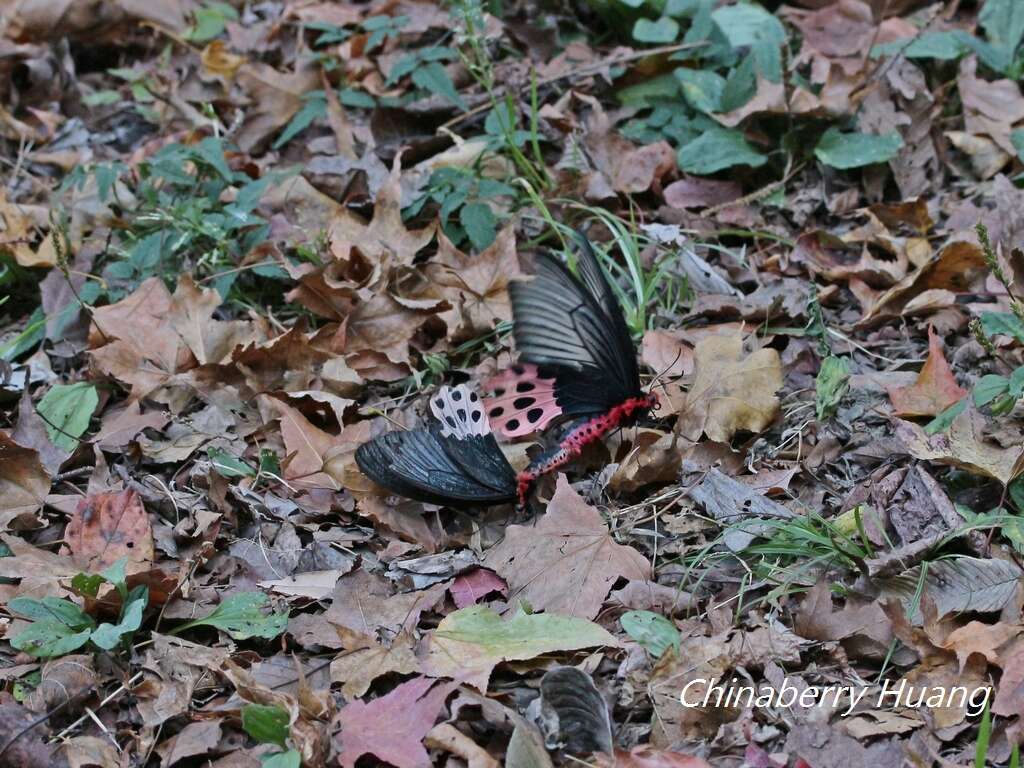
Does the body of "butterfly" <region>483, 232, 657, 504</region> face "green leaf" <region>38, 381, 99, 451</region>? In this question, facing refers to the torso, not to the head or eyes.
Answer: no

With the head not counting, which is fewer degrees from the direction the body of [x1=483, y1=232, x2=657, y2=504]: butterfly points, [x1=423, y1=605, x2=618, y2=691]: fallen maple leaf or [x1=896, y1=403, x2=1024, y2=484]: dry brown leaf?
the dry brown leaf

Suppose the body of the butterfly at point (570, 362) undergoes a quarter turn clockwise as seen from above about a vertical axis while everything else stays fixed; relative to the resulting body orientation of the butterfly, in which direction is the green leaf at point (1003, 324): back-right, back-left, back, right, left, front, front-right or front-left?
left

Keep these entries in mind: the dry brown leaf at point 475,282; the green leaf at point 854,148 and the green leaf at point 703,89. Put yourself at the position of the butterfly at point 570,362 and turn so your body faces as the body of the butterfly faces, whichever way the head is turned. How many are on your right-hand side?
0

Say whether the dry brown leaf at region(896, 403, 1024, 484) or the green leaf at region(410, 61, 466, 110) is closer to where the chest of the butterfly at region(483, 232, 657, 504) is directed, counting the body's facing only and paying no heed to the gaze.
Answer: the dry brown leaf

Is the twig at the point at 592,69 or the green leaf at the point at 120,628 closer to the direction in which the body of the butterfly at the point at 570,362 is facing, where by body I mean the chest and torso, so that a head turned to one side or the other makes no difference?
the twig

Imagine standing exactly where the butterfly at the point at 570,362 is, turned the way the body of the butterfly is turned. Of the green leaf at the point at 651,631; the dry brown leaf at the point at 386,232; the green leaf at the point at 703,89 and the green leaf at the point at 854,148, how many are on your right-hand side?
1

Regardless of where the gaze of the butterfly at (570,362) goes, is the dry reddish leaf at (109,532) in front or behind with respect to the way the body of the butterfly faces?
behind

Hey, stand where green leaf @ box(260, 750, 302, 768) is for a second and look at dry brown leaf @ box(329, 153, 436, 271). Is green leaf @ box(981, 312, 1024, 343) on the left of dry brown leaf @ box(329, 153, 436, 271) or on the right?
right

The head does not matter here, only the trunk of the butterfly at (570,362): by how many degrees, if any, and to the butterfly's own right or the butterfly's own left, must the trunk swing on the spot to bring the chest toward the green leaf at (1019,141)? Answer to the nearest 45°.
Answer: approximately 45° to the butterfly's own left

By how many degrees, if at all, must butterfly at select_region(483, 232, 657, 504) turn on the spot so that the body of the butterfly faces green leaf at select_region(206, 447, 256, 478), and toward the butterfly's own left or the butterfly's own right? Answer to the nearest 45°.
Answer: approximately 180°

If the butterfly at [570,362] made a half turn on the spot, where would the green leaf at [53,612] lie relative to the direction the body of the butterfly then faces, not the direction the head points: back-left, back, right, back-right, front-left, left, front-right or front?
front-left

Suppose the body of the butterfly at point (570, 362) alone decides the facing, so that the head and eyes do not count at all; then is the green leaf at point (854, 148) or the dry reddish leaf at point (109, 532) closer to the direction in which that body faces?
the green leaf

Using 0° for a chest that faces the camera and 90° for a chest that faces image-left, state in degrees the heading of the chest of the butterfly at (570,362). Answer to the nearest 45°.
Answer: approximately 270°
